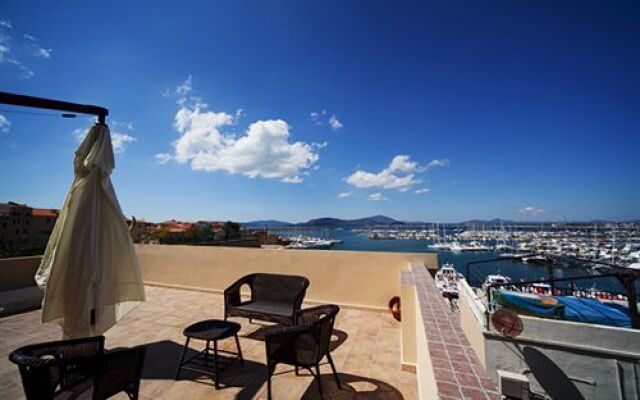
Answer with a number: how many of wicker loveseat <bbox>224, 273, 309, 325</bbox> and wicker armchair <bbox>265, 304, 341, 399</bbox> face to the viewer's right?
0

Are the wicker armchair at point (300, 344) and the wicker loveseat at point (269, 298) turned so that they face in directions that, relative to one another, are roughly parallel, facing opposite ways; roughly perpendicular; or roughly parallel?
roughly perpendicular

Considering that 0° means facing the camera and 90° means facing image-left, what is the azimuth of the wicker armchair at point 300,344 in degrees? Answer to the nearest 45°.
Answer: approximately 135°

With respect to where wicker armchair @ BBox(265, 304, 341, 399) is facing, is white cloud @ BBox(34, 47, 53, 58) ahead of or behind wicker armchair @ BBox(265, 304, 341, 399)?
ahead

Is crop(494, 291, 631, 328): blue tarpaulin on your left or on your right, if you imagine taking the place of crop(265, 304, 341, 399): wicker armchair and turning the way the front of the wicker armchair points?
on your right

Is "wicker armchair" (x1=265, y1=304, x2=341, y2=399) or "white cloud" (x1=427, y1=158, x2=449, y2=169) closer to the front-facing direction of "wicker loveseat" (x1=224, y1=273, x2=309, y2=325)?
the wicker armchair

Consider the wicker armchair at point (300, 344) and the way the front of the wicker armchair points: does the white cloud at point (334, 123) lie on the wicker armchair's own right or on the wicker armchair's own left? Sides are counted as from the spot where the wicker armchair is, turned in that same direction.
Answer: on the wicker armchair's own right

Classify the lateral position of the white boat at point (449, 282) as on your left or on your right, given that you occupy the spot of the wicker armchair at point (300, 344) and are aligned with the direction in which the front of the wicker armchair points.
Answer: on your right

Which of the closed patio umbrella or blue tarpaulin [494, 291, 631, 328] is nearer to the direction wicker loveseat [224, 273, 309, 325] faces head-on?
the closed patio umbrella

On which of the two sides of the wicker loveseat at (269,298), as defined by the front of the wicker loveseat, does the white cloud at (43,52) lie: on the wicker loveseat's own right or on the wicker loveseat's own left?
on the wicker loveseat's own right

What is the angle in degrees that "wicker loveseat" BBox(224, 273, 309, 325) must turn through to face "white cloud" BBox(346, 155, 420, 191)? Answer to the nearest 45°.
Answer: approximately 180°
